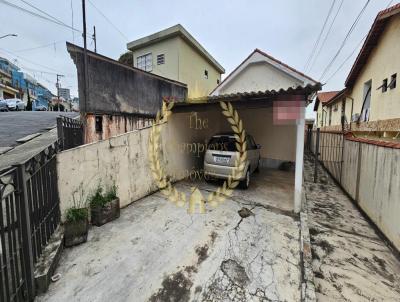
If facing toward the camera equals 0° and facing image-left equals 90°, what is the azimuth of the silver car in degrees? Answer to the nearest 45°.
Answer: approximately 225°

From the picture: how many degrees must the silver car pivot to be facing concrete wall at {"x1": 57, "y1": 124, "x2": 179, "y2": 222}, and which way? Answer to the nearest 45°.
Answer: approximately 180°

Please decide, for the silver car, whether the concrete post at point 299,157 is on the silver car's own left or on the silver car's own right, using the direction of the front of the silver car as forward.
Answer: on the silver car's own right
